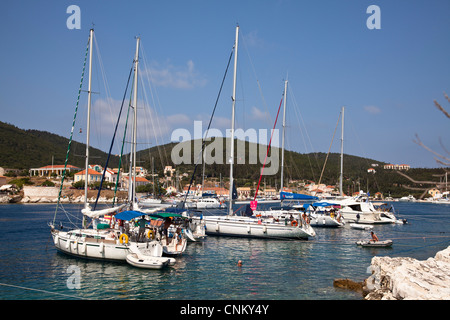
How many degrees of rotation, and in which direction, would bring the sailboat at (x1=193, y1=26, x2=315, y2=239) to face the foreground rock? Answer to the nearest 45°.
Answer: approximately 90° to its left

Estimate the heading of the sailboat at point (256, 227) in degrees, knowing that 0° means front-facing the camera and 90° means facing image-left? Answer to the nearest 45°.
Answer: approximately 90°

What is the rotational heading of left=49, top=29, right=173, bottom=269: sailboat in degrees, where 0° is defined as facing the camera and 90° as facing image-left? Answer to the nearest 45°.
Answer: approximately 135°

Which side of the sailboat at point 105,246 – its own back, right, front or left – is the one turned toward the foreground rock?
back

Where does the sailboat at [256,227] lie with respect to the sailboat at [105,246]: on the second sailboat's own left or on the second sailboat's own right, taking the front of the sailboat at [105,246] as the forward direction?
on the second sailboat's own right
